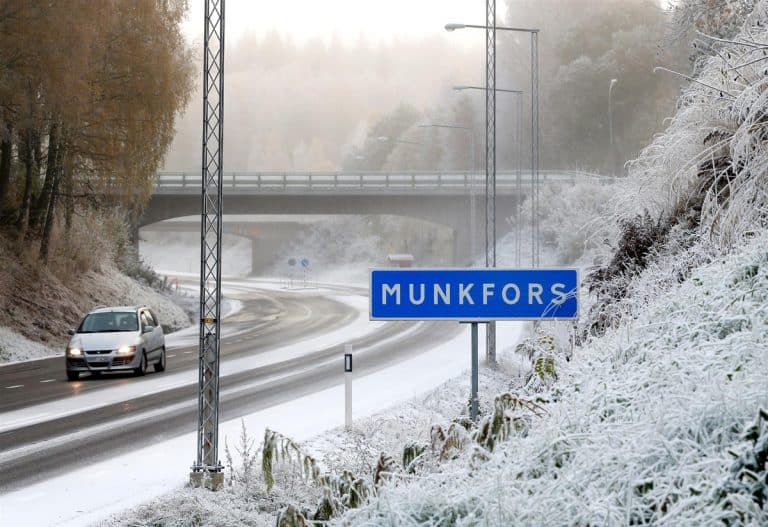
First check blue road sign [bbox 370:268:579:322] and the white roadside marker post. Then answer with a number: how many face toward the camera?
2

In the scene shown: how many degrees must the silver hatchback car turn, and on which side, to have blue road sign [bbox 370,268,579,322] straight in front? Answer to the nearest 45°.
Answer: approximately 45° to its left

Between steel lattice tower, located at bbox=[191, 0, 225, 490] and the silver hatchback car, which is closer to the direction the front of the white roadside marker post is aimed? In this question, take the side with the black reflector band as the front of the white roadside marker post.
the steel lattice tower

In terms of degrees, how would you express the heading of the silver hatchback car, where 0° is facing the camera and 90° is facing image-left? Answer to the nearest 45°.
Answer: approximately 45°

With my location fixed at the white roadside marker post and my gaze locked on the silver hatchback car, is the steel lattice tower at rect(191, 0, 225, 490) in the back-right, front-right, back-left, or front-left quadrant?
back-left

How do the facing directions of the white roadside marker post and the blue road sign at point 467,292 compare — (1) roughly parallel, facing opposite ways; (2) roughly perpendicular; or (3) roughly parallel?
roughly parallel

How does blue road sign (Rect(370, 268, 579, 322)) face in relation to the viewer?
toward the camera

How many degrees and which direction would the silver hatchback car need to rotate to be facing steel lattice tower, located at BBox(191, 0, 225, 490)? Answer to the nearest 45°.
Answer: approximately 45° to its left

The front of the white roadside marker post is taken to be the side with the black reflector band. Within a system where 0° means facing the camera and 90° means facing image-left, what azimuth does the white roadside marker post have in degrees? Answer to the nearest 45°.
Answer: approximately 0°

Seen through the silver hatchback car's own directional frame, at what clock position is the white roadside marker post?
The white roadside marker post is roughly at 10 o'clock from the silver hatchback car.
